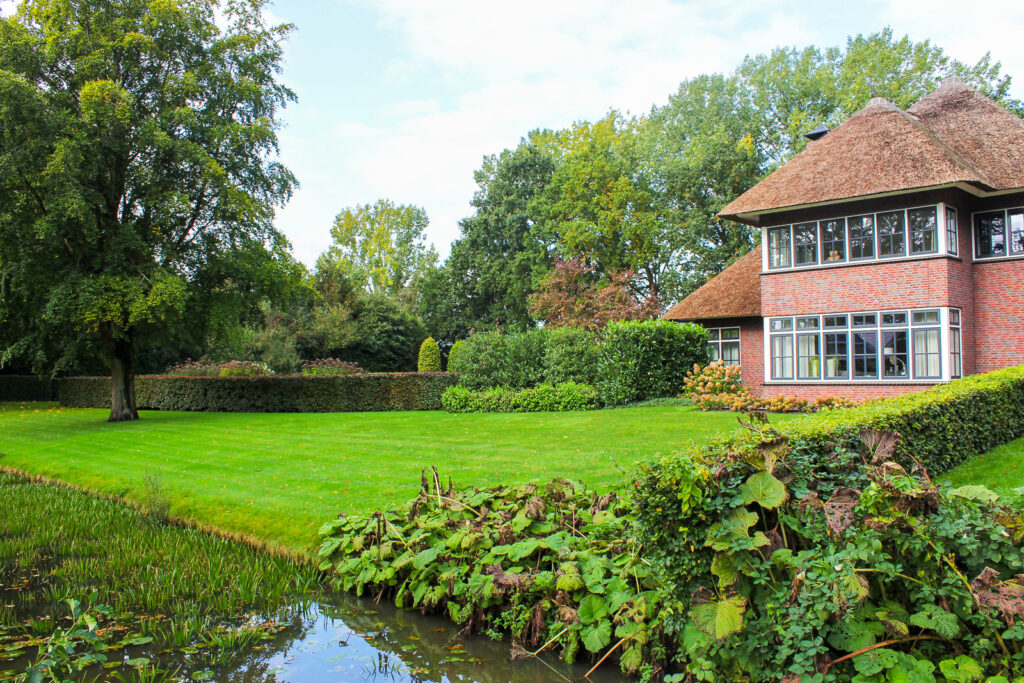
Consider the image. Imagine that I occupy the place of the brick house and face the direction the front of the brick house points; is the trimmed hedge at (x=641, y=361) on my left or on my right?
on my right

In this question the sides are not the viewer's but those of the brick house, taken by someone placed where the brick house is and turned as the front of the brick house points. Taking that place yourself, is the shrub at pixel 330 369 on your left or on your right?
on your right

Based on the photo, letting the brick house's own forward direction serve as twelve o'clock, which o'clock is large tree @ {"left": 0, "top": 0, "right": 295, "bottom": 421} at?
The large tree is roughly at 2 o'clock from the brick house.

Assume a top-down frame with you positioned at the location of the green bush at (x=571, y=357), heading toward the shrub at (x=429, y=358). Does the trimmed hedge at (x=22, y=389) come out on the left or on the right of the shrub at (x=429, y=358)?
left

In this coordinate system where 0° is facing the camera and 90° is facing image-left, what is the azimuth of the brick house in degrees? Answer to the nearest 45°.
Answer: approximately 0°

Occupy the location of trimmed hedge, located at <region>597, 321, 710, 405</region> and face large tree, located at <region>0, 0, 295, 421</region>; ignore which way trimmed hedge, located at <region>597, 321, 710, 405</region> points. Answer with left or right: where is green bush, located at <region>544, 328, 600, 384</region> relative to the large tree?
right

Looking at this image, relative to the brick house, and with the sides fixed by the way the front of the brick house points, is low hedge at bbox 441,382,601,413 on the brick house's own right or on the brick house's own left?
on the brick house's own right

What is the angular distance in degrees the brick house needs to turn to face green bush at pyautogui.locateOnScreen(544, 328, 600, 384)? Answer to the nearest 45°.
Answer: approximately 90° to its right

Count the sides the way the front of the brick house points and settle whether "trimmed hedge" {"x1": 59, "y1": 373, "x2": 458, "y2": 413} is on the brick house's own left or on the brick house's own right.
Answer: on the brick house's own right

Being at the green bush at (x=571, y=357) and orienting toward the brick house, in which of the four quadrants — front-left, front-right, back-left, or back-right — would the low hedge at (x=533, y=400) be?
back-right
